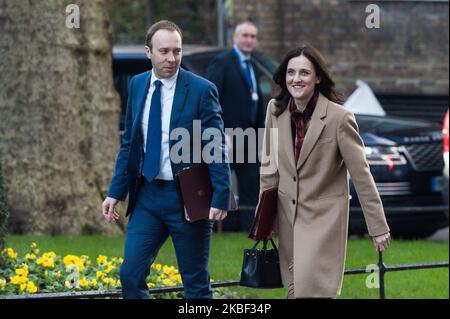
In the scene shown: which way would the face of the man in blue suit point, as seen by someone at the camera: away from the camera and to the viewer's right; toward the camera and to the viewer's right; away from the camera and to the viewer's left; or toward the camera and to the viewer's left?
toward the camera and to the viewer's right

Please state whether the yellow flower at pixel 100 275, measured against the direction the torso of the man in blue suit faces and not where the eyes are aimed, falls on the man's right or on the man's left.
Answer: on the man's right

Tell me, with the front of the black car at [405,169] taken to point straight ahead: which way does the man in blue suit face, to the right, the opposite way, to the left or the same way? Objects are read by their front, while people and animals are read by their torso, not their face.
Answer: to the right

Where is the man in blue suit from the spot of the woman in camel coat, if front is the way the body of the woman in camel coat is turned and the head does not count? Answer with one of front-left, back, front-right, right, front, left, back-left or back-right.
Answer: front-right

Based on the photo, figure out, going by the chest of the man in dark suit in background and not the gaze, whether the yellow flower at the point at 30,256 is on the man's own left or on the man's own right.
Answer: on the man's own right

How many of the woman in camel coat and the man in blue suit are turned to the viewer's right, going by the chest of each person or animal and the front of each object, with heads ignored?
0

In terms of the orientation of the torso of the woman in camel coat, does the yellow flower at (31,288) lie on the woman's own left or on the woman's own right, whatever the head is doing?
on the woman's own right

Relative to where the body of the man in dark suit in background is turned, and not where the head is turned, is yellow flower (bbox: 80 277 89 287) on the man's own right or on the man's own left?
on the man's own right

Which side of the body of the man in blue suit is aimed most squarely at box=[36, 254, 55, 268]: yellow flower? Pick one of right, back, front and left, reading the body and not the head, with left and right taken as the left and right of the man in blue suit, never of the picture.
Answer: right

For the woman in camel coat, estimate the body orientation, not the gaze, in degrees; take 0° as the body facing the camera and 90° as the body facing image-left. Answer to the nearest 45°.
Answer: approximately 45°

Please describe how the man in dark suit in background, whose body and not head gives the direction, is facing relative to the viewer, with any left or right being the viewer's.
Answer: facing the viewer and to the right of the viewer

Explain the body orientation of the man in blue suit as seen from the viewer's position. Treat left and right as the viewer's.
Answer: facing the viewer and to the left of the viewer
